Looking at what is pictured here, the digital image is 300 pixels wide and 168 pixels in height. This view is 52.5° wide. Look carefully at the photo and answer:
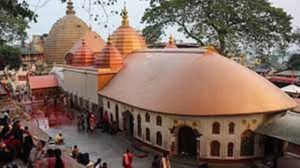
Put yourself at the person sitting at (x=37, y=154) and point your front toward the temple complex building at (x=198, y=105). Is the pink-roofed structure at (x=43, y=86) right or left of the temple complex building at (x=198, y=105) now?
left

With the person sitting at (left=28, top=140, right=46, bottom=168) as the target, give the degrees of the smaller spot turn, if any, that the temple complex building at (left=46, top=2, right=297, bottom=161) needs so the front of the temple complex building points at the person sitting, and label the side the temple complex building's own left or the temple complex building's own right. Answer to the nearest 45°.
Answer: approximately 90° to the temple complex building's own right

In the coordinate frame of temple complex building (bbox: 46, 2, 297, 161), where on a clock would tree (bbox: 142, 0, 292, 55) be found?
The tree is roughly at 8 o'clock from the temple complex building.

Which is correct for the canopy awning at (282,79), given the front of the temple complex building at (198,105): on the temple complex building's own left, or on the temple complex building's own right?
on the temple complex building's own left

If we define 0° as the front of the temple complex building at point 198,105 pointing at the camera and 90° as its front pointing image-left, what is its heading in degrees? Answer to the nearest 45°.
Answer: approximately 315°
